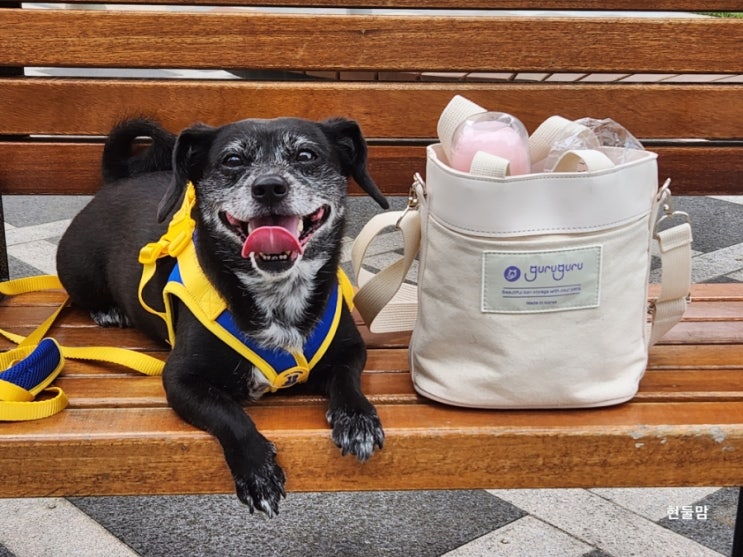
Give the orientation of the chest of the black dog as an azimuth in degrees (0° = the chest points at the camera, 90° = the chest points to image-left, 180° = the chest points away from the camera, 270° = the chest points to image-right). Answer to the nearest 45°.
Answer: approximately 315°

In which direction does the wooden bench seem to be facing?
toward the camera
